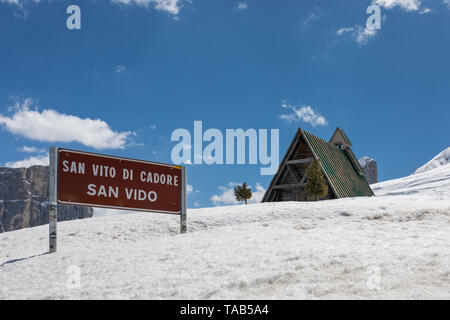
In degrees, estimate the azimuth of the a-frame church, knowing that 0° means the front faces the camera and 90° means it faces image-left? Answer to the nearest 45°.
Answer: approximately 45°

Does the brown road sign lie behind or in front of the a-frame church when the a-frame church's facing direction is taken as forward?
in front
